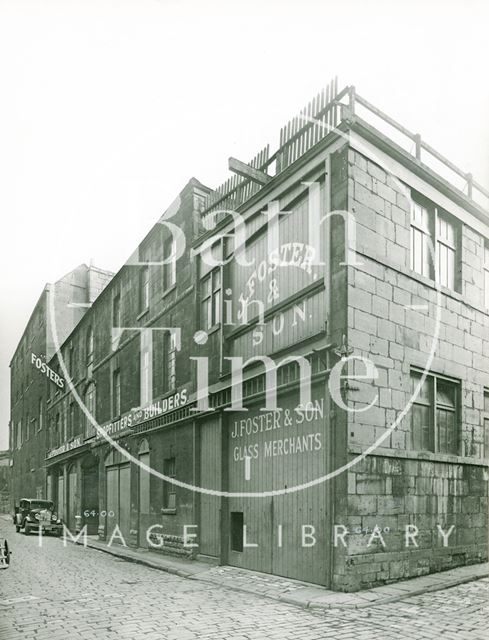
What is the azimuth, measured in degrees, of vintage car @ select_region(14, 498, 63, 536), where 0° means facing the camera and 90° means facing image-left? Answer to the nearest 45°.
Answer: approximately 315°

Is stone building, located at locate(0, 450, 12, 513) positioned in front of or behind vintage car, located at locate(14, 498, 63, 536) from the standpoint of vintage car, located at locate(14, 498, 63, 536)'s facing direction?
behind

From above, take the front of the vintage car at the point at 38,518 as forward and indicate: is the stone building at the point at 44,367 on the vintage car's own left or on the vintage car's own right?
on the vintage car's own left
